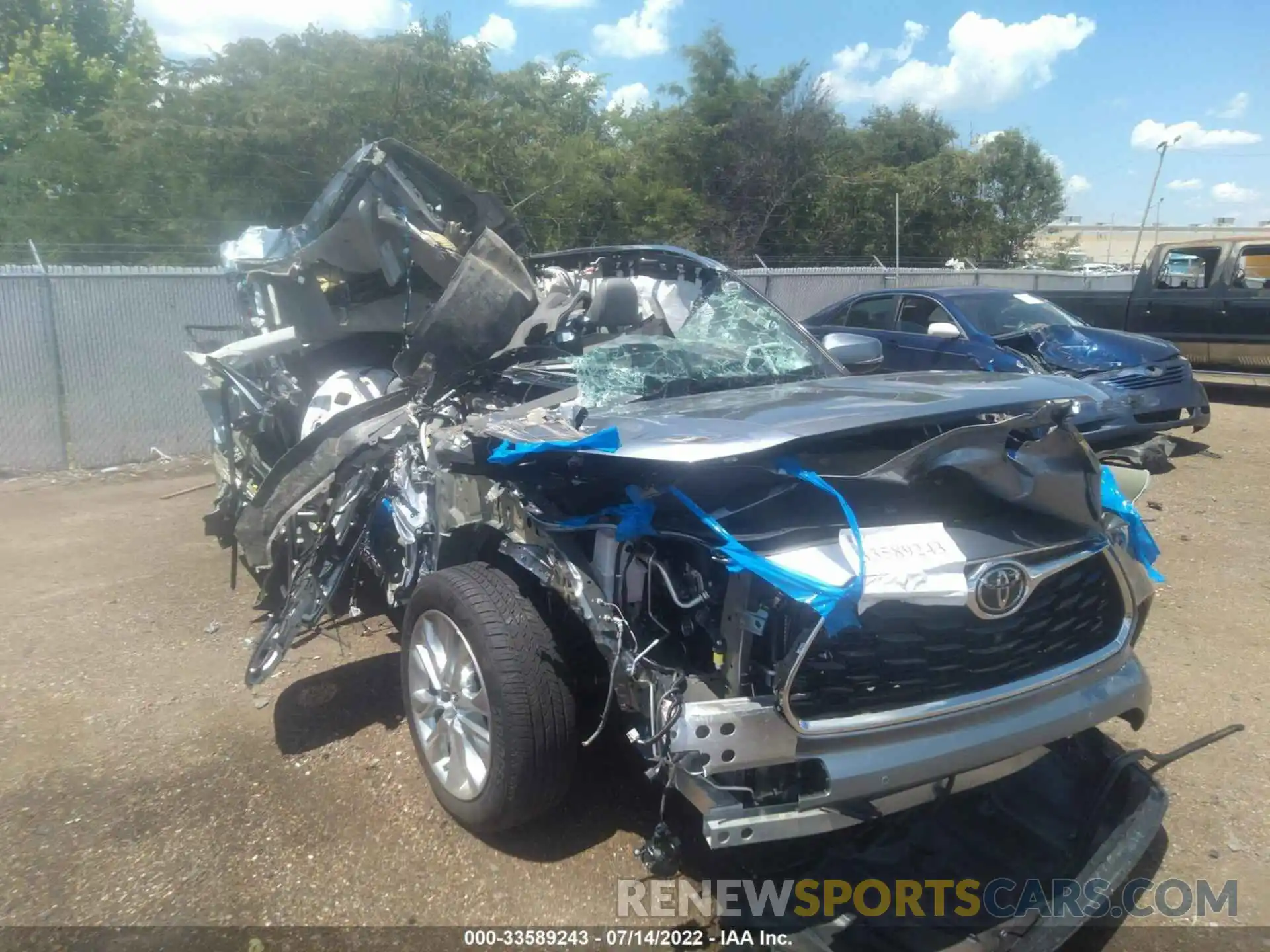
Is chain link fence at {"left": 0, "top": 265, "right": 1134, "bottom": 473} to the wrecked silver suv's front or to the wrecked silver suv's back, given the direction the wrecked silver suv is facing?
to the back

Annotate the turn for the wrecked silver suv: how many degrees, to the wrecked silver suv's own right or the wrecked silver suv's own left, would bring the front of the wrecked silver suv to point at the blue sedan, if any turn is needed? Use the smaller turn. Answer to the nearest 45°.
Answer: approximately 90° to the wrecked silver suv's own left

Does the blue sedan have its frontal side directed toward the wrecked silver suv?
no

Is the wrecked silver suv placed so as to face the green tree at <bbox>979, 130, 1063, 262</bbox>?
no

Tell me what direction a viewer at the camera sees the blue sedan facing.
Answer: facing the viewer and to the right of the viewer

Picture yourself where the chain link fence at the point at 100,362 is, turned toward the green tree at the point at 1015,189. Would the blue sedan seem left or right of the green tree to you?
right

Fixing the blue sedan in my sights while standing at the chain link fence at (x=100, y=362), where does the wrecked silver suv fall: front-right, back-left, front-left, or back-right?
front-right

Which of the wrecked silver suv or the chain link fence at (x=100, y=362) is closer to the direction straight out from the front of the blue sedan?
the wrecked silver suv

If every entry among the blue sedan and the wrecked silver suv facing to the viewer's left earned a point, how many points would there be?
0

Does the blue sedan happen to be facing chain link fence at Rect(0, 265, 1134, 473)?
no

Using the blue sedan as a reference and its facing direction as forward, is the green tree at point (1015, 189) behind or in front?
behind

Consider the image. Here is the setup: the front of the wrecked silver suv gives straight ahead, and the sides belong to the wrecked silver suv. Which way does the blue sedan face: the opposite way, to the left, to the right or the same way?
the same way
